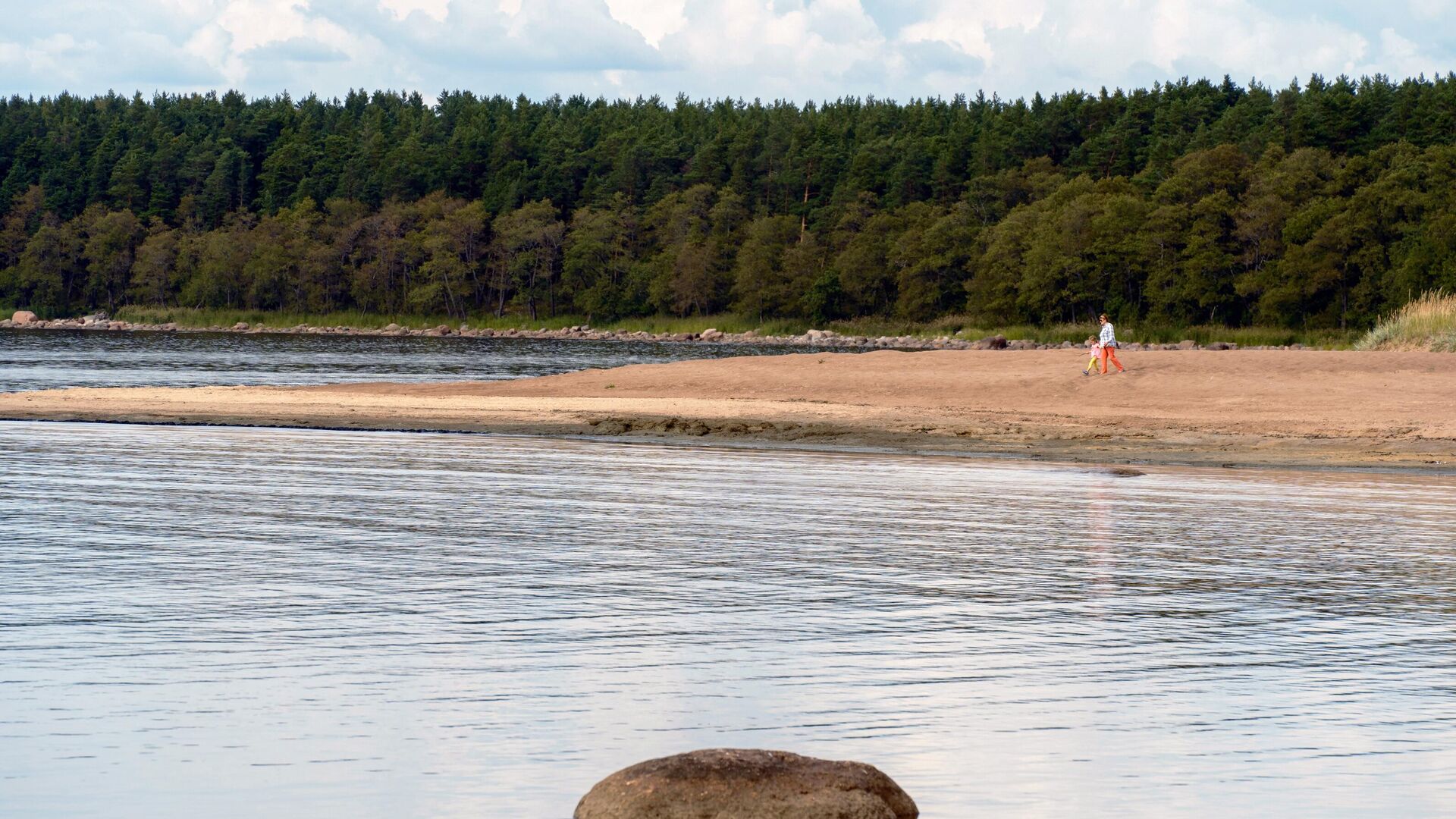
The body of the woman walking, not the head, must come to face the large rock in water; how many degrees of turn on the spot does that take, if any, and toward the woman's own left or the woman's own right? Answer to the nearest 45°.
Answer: approximately 90° to the woman's own left

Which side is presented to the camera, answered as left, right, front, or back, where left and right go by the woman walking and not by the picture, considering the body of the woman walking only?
left
